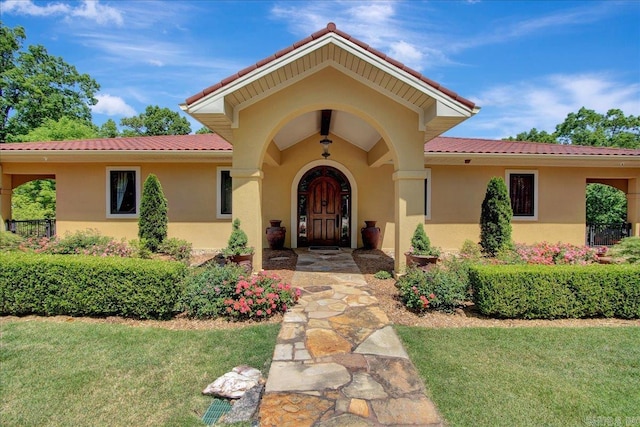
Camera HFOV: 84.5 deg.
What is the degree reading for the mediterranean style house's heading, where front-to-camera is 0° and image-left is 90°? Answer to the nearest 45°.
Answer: approximately 0°

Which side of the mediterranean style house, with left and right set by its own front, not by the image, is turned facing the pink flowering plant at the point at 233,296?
front

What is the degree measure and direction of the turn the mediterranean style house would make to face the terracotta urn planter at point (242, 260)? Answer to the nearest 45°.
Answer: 0° — it already faces it

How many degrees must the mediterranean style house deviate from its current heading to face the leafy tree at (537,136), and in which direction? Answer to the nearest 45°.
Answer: approximately 135° to its left

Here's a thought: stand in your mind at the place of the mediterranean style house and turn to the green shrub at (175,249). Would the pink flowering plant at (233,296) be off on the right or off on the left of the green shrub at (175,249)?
left

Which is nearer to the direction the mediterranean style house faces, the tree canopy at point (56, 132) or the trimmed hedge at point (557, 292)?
the trimmed hedge

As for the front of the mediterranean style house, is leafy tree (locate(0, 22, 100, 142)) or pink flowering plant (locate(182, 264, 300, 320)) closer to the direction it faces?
the pink flowering plant

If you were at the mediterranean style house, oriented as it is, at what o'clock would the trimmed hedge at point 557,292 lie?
The trimmed hedge is roughly at 11 o'clock from the mediterranean style house.

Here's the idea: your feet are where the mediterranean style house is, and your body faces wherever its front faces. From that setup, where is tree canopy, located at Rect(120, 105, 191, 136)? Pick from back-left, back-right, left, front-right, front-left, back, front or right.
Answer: back-right

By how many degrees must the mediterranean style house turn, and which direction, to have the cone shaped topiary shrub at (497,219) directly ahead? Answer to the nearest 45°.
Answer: approximately 90° to its left

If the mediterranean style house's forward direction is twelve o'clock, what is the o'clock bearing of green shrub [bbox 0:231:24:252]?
The green shrub is roughly at 2 o'clock from the mediterranean style house.

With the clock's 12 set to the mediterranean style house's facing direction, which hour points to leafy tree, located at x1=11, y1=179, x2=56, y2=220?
The leafy tree is roughly at 4 o'clock from the mediterranean style house.

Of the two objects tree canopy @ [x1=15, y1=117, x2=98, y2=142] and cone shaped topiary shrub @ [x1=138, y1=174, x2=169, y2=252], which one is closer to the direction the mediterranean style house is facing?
the cone shaped topiary shrub

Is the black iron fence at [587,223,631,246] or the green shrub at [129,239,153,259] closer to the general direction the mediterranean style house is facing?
the green shrub

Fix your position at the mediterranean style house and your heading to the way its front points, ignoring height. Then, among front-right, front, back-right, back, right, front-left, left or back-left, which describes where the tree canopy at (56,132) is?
back-right

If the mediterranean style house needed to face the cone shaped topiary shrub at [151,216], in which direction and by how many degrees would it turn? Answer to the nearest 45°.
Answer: approximately 90° to its right
